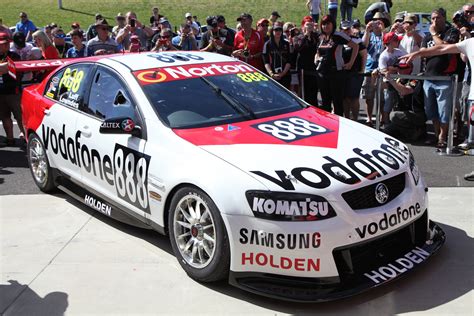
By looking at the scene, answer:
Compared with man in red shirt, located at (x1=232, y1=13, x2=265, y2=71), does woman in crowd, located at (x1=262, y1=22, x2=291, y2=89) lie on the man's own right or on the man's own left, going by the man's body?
on the man's own left

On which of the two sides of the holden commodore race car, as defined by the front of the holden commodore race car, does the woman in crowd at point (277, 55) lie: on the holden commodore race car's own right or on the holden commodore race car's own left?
on the holden commodore race car's own left

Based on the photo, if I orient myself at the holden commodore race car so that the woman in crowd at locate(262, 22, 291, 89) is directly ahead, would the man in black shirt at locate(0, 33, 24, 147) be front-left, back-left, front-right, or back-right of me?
front-left

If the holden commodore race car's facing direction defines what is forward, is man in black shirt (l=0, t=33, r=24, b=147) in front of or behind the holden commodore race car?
behind

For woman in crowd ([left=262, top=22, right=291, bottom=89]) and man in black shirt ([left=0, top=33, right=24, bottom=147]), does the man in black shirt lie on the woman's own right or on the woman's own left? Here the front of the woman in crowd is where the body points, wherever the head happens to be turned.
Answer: on the woman's own right

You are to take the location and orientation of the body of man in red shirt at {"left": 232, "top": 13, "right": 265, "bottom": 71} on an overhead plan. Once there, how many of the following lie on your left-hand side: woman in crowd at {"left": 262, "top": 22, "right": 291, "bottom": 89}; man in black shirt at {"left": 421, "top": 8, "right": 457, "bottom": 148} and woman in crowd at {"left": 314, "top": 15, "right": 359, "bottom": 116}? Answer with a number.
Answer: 3

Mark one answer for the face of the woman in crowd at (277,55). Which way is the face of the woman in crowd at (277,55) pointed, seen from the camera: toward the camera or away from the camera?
toward the camera

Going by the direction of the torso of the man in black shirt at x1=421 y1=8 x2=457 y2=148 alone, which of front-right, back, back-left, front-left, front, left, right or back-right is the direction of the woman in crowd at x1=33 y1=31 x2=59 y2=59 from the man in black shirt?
right

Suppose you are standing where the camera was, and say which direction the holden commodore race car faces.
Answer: facing the viewer and to the right of the viewer

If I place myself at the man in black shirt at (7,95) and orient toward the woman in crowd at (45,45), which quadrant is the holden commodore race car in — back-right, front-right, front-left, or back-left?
back-right

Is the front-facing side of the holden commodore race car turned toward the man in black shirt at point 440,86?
no

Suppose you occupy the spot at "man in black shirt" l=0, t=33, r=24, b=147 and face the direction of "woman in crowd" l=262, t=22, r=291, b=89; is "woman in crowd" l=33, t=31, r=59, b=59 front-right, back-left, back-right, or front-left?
front-left

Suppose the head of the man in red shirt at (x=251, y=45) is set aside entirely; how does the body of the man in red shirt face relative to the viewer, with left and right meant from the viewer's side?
facing the viewer and to the left of the viewer

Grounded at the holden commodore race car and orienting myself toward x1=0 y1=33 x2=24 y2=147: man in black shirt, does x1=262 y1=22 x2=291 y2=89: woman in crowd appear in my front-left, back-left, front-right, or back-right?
front-right

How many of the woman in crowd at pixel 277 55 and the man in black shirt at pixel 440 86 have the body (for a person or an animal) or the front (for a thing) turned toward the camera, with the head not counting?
2

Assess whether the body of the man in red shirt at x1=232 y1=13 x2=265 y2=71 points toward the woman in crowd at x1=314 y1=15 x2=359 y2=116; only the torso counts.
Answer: no

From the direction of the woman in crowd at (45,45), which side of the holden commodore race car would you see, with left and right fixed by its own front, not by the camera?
back

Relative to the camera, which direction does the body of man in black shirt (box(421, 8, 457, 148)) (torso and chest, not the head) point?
toward the camera
